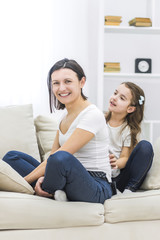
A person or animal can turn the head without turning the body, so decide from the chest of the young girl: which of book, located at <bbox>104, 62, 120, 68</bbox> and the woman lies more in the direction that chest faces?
the woman

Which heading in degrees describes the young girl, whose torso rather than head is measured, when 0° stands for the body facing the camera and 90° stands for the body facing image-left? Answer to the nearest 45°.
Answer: approximately 45°

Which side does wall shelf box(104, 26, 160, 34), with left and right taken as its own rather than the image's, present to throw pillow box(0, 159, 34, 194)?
front

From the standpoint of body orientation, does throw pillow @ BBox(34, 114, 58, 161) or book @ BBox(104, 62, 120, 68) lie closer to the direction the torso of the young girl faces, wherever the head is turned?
the throw pillow

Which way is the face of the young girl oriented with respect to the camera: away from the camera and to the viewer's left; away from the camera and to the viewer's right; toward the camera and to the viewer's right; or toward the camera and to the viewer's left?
toward the camera and to the viewer's left

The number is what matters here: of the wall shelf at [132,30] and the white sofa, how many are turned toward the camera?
2

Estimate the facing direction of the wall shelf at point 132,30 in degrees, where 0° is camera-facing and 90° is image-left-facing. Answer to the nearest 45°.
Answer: approximately 0°

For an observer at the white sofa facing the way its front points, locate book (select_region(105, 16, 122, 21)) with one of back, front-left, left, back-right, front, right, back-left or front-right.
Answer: back

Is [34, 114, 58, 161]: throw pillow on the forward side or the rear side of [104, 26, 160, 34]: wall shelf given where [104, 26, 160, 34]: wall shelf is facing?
on the forward side

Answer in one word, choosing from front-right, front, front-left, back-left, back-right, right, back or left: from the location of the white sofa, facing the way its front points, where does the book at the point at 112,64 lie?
back

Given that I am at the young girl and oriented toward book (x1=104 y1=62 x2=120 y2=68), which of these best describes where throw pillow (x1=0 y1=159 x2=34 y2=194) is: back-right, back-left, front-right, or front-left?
back-left

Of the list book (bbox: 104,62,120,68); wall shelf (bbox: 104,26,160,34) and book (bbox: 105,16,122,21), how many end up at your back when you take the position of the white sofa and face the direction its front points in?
3
